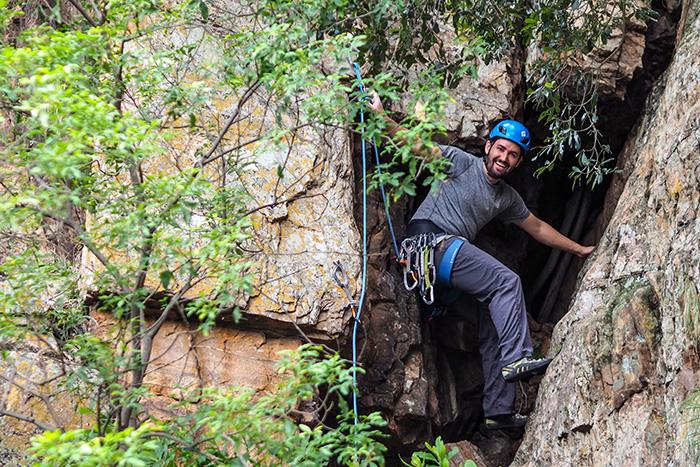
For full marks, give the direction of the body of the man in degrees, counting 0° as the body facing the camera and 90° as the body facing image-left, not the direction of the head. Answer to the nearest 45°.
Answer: approximately 315°
